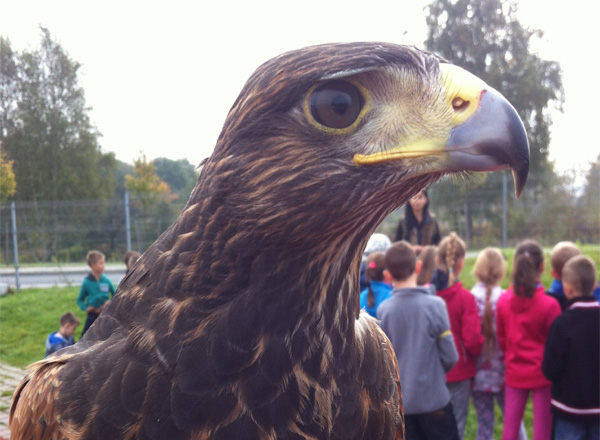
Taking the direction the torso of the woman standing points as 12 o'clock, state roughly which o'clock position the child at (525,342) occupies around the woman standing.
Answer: The child is roughly at 11 o'clock from the woman standing.

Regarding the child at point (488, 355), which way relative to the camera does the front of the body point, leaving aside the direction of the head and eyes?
away from the camera

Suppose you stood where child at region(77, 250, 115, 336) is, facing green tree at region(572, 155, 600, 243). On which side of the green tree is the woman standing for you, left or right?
right

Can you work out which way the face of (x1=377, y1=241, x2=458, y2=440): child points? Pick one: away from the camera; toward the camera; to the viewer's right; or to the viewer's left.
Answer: away from the camera

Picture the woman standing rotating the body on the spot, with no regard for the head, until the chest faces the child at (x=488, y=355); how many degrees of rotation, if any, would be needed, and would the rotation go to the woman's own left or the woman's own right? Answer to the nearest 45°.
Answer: approximately 45° to the woman's own left

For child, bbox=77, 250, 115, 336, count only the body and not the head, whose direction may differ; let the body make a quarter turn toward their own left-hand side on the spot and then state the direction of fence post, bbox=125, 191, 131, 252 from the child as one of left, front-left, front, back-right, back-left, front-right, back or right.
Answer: front-left

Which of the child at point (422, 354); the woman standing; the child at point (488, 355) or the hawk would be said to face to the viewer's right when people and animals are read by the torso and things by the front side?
the hawk

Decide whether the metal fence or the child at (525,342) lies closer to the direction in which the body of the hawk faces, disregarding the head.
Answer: the child

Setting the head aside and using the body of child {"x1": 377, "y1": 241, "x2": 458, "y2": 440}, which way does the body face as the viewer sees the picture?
away from the camera

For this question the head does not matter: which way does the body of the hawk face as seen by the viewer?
to the viewer's right

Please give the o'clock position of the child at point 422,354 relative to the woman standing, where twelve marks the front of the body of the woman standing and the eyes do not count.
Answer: The child is roughly at 12 o'clock from the woman standing.

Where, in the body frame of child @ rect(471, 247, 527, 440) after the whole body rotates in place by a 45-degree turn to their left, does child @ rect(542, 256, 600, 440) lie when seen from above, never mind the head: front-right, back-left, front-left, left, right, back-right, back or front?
back

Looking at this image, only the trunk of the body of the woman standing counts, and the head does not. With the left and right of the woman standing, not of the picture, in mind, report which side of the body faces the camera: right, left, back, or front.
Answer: front

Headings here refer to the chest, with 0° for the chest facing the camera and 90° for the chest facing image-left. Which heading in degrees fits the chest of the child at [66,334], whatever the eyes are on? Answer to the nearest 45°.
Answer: approximately 270°
